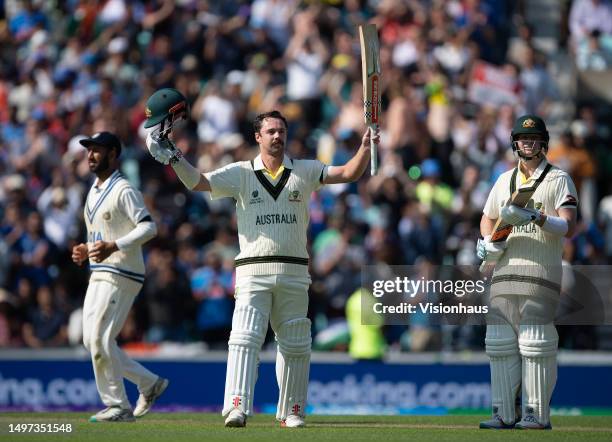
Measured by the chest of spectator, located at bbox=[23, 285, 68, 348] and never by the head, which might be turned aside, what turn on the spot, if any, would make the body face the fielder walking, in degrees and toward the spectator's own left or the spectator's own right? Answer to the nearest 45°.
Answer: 0° — they already face them

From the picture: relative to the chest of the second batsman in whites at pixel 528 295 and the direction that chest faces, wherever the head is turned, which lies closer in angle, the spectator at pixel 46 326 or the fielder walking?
the fielder walking

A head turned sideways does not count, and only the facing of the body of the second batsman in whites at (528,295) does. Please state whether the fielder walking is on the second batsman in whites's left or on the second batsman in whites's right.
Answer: on the second batsman in whites's right

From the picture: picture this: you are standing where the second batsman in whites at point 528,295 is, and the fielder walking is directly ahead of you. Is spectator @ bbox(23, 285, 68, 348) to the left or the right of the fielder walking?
right

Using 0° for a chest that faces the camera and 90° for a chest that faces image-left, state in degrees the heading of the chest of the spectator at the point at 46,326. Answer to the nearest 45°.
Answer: approximately 0°

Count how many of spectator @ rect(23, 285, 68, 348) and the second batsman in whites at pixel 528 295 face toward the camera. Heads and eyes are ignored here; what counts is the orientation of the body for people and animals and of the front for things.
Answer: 2

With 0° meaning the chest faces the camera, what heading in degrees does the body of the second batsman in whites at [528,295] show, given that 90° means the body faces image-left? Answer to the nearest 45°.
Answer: approximately 0°

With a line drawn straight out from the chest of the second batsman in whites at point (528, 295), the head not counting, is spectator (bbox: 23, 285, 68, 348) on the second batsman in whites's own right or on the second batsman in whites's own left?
on the second batsman in whites's own right
